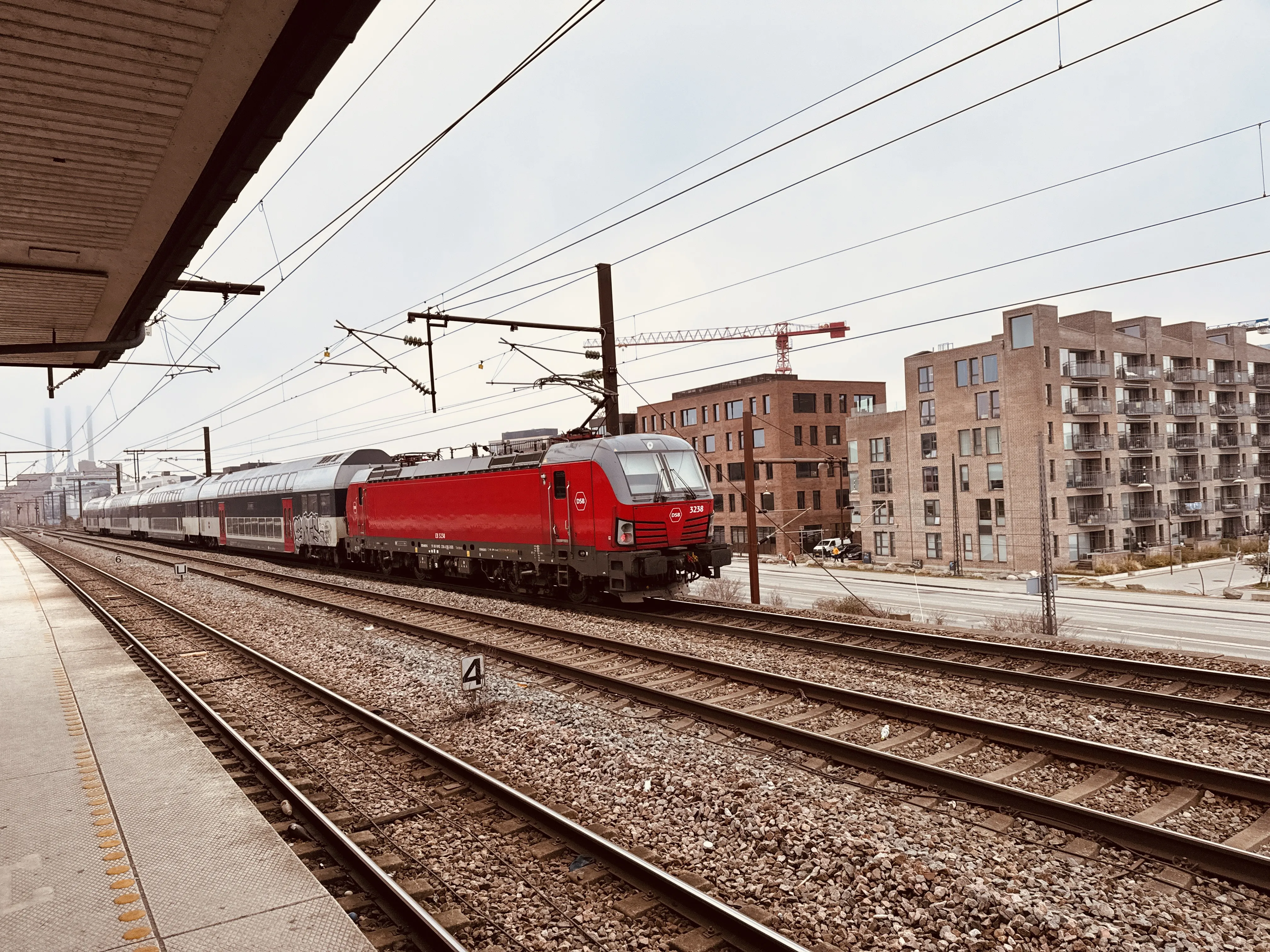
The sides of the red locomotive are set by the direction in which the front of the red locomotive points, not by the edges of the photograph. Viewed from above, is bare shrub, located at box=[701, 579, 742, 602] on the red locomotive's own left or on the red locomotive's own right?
on the red locomotive's own left

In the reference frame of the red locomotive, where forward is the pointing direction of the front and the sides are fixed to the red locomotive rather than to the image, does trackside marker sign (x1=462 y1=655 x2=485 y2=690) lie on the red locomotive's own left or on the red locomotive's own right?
on the red locomotive's own right

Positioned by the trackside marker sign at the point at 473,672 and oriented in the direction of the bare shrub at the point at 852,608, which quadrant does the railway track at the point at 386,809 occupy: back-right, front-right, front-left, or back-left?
back-right

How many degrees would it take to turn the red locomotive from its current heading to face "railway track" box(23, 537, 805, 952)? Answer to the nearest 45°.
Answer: approximately 45° to its right

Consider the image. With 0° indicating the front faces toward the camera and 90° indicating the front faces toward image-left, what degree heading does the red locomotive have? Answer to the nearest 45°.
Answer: approximately 315°

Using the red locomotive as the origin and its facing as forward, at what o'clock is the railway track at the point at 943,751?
The railway track is roughly at 1 o'clock from the red locomotive.

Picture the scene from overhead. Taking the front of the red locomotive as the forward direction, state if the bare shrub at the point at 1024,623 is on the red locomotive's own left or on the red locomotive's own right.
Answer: on the red locomotive's own left
